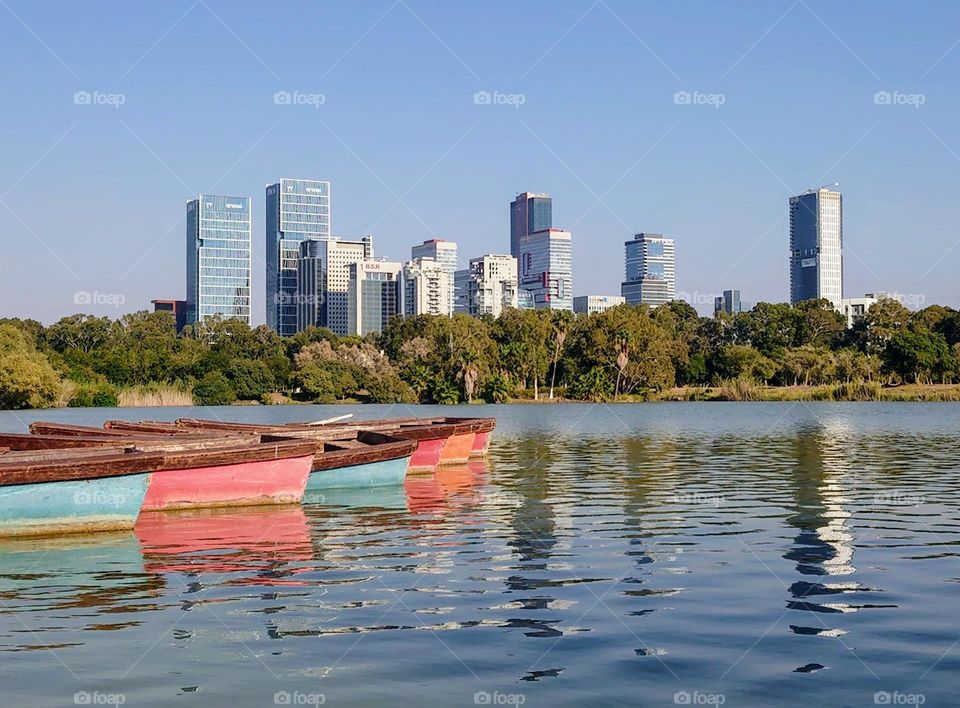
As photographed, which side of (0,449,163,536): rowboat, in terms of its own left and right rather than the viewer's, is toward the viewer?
right

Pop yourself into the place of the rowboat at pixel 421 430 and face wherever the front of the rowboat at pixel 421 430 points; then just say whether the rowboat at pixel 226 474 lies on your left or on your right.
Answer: on your right

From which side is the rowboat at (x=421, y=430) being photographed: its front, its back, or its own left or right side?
right

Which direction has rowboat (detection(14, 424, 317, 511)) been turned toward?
to the viewer's right

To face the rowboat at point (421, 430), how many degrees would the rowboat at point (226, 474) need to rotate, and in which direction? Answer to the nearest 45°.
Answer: approximately 45° to its left

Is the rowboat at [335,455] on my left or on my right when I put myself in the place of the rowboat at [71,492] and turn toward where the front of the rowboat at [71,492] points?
on my left
